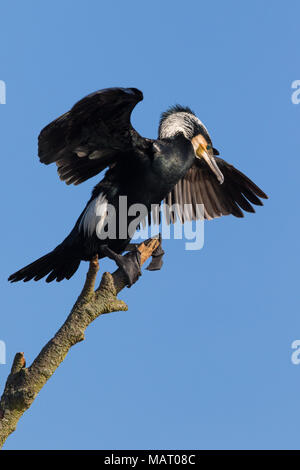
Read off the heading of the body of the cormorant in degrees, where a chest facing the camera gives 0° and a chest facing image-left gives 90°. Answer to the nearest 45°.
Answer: approximately 315°
